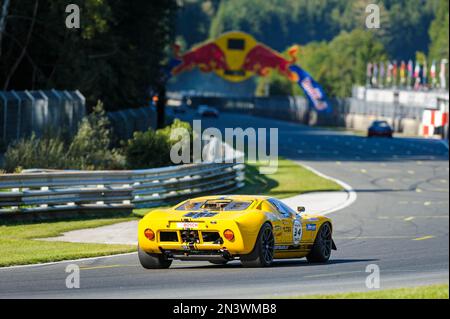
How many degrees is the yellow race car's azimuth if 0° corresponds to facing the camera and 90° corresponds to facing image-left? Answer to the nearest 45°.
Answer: approximately 225°

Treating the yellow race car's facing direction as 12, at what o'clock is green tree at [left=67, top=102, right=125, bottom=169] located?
The green tree is roughly at 10 o'clock from the yellow race car.

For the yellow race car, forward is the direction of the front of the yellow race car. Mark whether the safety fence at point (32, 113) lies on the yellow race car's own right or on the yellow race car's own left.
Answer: on the yellow race car's own left
